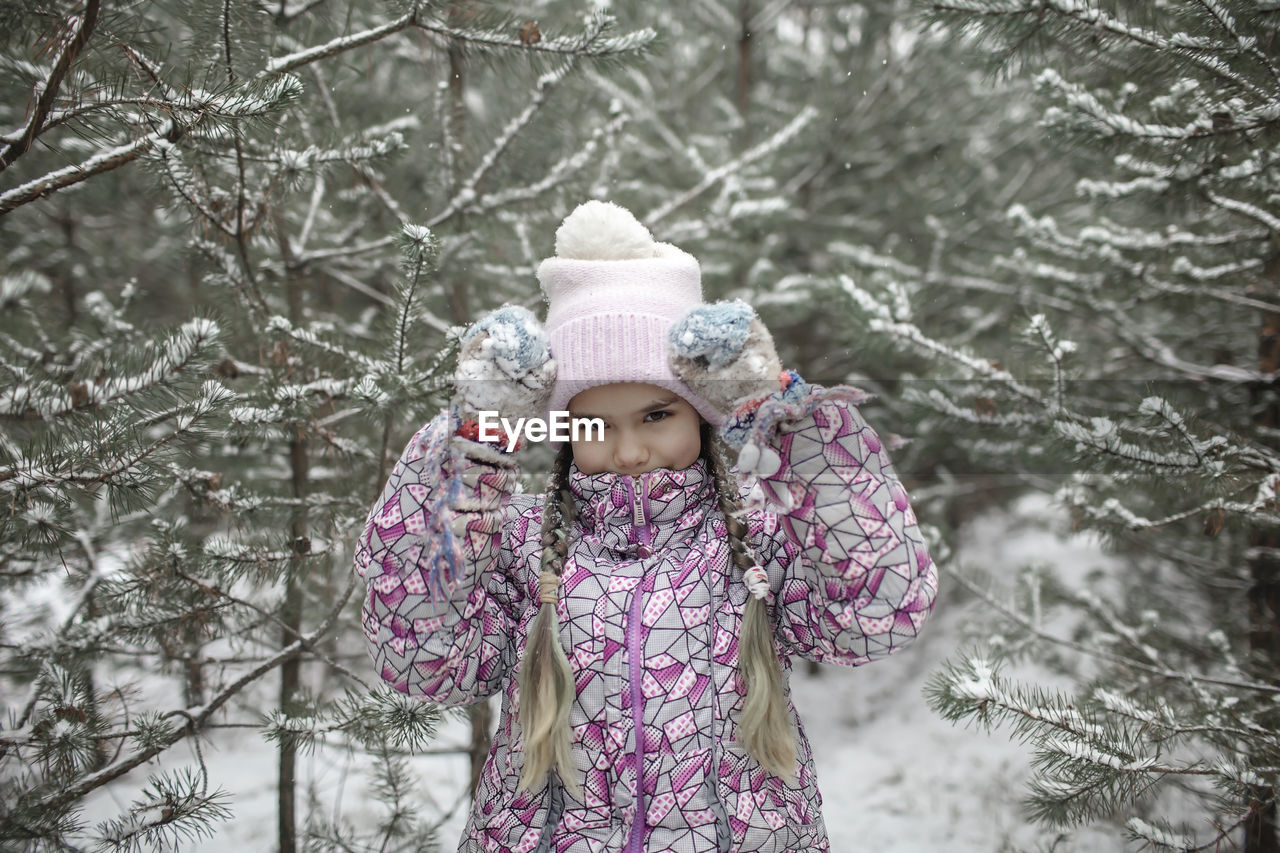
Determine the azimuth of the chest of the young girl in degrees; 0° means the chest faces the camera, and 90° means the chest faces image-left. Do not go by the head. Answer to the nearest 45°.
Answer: approximately 0°
